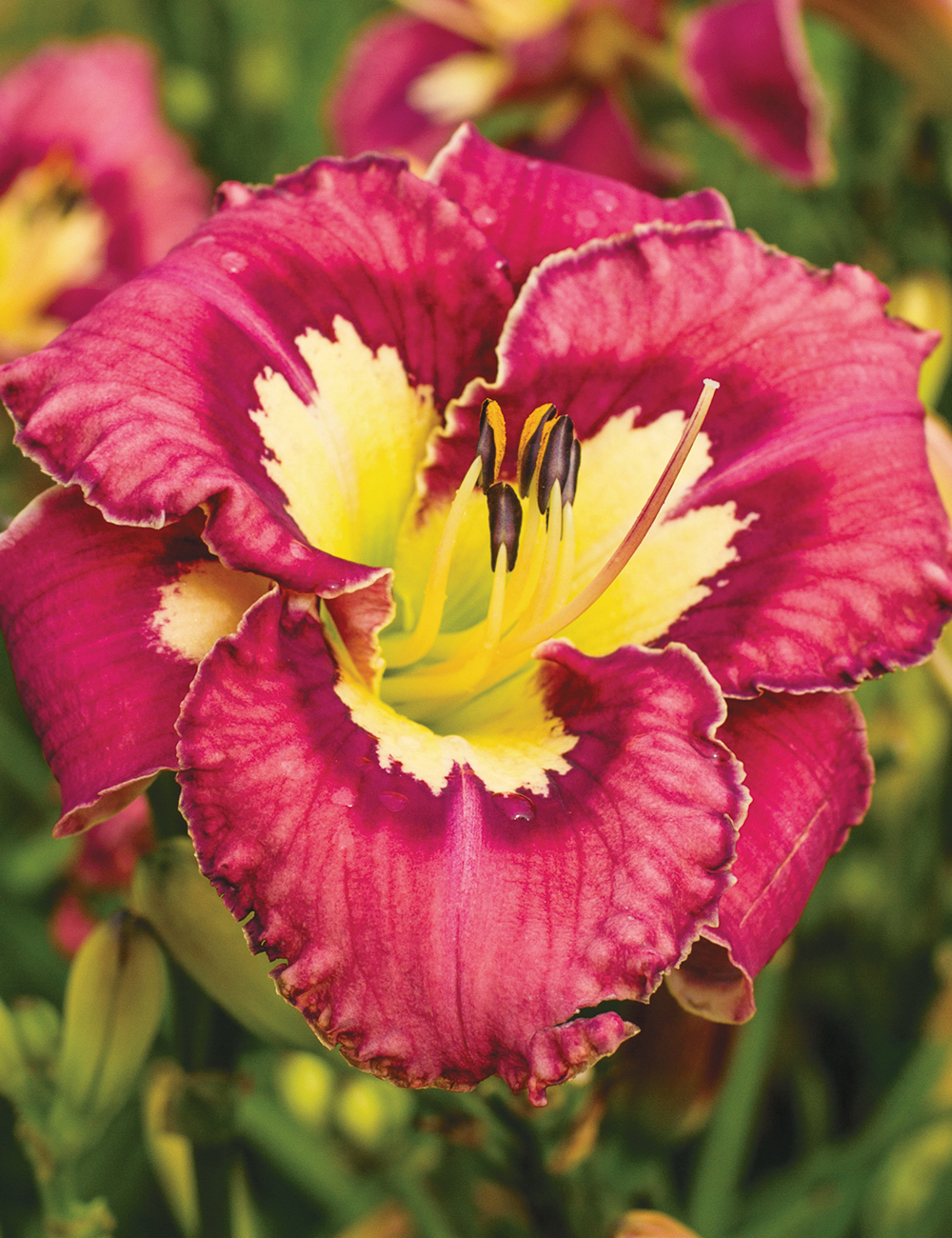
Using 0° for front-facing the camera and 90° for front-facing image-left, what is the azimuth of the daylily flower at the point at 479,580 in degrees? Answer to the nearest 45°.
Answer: approximately 0°

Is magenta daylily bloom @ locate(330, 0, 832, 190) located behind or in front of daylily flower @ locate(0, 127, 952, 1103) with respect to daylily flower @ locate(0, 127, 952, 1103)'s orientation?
behind
